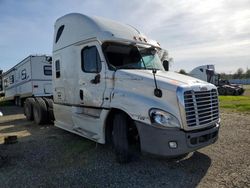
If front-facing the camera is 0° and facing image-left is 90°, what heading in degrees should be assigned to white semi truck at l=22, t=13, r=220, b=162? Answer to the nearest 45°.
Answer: approximately 315°

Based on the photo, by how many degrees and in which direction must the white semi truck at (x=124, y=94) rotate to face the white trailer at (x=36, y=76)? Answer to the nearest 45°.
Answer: approximately 180°

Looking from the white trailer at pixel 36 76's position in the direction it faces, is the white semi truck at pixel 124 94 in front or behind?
behind

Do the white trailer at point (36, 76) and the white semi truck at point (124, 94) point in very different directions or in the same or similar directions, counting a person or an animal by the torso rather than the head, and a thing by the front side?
very different directions
